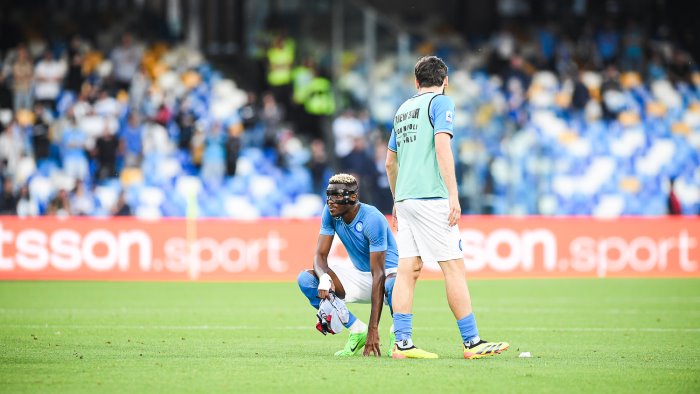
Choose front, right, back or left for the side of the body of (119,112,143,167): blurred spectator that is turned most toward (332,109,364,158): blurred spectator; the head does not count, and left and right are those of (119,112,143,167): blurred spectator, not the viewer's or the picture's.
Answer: left

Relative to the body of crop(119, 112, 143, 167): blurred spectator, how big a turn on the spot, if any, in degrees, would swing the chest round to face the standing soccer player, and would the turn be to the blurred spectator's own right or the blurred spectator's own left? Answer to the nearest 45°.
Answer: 0° — they already face them

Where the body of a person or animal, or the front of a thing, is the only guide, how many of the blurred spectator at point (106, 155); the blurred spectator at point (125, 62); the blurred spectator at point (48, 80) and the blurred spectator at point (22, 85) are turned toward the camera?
4

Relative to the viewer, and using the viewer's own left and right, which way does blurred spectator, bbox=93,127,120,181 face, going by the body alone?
facing the viewer

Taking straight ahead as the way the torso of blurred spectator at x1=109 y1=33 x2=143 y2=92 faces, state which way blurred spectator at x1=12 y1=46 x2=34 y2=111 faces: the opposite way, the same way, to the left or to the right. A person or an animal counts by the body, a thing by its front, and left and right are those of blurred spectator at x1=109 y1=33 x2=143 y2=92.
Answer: the same way

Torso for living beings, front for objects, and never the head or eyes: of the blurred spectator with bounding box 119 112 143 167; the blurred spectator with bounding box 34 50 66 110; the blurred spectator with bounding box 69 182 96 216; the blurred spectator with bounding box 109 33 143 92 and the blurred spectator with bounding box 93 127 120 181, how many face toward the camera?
5

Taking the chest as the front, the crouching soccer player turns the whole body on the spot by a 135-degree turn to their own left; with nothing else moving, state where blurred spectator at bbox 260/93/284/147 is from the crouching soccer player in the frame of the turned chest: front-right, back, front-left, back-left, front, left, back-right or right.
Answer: left

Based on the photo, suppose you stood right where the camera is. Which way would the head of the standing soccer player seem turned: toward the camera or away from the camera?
away from the camera

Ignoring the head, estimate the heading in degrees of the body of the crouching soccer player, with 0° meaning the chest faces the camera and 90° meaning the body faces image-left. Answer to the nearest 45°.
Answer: approximately 45°

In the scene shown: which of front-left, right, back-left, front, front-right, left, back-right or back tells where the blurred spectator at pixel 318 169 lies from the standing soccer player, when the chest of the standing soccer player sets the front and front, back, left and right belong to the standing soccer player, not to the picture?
front-left

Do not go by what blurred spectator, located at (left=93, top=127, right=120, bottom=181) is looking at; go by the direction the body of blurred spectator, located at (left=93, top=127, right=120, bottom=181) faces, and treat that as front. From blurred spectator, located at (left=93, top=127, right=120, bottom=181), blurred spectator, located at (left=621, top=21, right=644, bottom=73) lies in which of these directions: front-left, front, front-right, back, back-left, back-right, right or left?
left

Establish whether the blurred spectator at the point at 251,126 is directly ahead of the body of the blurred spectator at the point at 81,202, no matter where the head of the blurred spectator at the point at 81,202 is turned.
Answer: no

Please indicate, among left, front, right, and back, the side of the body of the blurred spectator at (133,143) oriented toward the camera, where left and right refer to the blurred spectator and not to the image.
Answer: front

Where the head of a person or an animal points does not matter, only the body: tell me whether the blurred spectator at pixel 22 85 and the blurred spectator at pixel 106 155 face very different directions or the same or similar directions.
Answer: same or similar directions

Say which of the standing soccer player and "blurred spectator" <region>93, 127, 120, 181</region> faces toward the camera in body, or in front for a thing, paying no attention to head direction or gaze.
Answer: the blurred spectator

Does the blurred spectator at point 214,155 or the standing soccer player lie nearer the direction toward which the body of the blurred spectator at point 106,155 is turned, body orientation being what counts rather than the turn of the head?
the standing soccer player

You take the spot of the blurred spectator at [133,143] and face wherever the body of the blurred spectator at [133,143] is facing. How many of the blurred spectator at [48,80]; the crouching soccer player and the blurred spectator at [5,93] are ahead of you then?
1

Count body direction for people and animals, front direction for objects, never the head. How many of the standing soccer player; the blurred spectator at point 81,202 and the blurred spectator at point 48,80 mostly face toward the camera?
2

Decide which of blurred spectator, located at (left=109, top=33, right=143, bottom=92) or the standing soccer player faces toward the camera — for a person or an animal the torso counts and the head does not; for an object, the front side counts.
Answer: the blurred spectator
